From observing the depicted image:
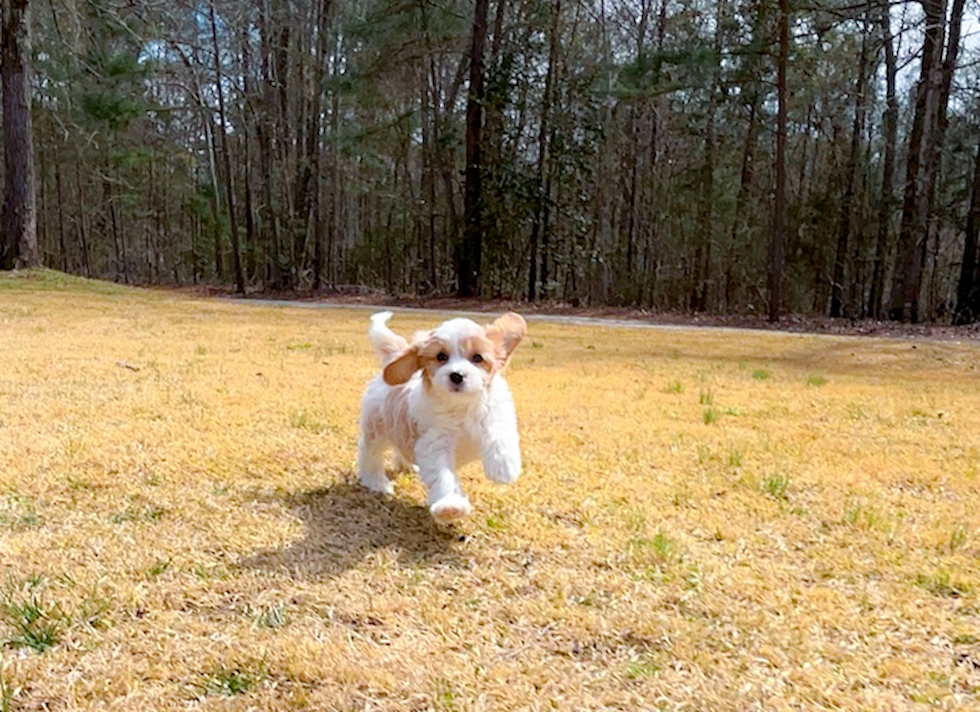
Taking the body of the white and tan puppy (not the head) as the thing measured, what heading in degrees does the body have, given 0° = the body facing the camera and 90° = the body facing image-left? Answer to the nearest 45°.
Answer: approximately 315°

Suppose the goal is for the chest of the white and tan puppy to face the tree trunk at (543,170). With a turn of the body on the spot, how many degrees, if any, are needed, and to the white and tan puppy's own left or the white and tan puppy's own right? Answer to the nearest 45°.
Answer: approximately 135° to the white and tan puppy's own left

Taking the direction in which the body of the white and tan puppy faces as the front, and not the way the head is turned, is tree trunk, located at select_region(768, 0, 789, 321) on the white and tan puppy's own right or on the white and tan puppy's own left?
on the white and tan puppy's own left

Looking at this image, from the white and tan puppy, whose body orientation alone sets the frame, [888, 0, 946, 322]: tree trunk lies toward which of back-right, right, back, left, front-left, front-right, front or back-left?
left

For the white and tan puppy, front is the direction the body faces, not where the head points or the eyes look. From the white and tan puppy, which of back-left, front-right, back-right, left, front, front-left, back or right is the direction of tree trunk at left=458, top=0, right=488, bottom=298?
back-left
